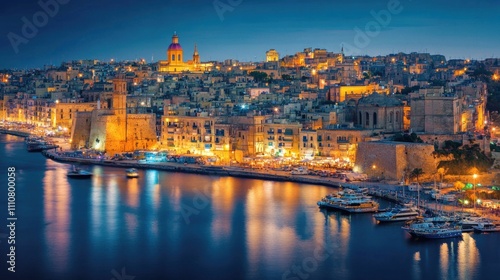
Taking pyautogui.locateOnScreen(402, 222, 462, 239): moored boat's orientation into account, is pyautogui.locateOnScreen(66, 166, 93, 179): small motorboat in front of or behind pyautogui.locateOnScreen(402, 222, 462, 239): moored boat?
in front

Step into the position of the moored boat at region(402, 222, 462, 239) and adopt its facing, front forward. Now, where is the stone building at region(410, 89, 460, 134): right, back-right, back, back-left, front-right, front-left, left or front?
right

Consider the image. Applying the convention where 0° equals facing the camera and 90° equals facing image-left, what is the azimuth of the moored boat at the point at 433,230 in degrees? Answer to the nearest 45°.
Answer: approximately 90°
